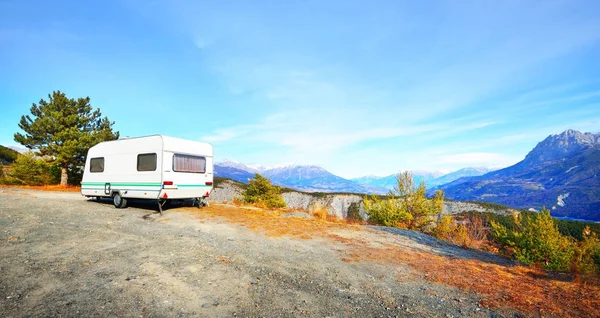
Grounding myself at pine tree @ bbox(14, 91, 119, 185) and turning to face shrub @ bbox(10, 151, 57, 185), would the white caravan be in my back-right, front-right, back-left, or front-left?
back-left

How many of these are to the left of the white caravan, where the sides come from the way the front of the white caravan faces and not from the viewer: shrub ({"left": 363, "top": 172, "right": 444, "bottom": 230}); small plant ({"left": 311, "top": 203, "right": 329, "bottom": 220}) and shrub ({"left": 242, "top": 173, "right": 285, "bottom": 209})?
0

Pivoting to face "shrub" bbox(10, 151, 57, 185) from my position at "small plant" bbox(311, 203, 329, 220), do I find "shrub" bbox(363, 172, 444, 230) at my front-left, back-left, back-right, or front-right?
back-right

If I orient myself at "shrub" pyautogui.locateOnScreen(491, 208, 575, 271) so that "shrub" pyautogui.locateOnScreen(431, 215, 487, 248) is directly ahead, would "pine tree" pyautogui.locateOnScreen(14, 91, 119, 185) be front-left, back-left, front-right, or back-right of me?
front-left
